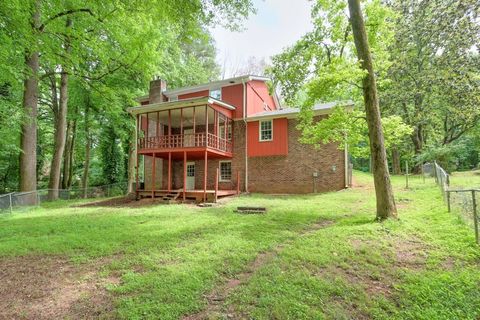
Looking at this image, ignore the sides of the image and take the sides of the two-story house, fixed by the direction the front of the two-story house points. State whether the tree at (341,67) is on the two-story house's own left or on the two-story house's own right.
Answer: on the two-story house's own right

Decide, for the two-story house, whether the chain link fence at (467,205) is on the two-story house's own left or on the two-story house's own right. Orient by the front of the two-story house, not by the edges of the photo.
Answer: on the two-story house's own right

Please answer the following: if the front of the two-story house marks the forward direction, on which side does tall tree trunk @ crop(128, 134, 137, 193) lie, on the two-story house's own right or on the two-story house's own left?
on the two-story house's own left

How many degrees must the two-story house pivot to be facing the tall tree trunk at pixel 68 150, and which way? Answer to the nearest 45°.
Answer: approximately 90° to its left

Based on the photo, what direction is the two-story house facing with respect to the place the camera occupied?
facing away from the viewer and to the right of the viewer

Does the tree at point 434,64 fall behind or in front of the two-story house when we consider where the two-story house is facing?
in front

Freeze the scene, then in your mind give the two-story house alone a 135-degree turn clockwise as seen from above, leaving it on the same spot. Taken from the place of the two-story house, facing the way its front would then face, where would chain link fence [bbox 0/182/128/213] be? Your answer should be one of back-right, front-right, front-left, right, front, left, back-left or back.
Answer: right
